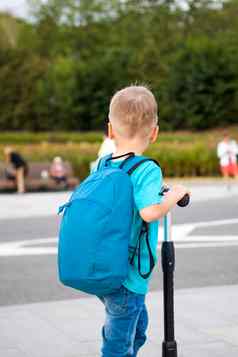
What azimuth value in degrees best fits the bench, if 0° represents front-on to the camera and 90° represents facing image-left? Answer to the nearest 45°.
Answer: approximately 0°

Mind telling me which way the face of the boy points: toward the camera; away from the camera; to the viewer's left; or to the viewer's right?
away from the camera

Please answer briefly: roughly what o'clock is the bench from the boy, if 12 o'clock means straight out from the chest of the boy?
The bench is roughly at 10 o'clock from the boy.

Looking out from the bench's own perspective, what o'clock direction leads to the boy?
The boy is roughly at 12 o'clock from the bench.

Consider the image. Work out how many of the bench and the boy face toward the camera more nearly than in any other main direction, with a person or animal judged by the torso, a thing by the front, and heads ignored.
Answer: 1

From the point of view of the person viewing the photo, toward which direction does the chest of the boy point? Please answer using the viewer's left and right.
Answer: facing away from the viewer and to the right of the viewer

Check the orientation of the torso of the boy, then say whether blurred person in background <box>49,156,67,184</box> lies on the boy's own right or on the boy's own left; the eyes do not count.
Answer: on the boy's own left

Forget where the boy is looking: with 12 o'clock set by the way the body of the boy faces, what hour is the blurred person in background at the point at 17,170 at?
The blurred person in background is roughly at 10 o'clock from the boy.
